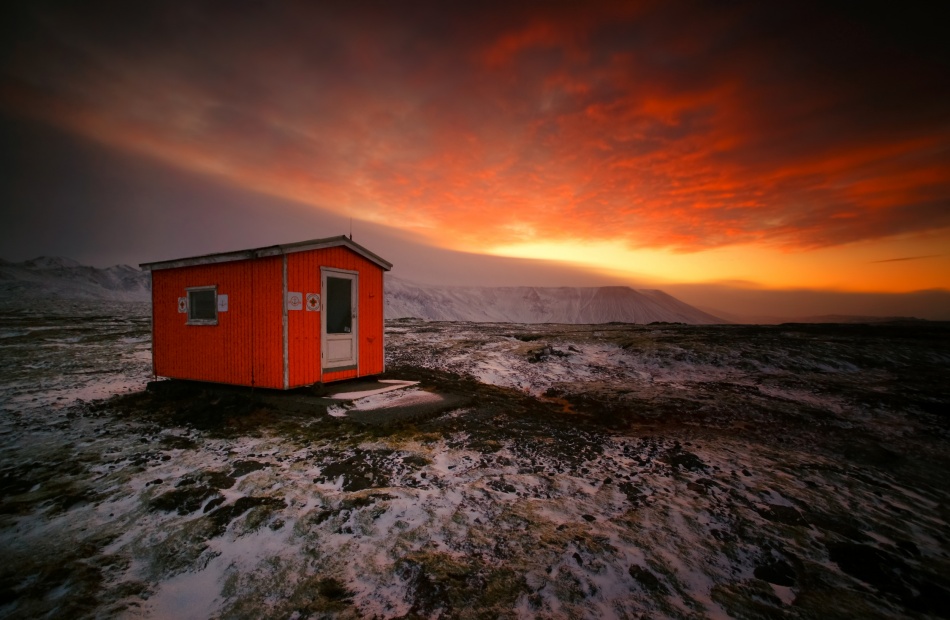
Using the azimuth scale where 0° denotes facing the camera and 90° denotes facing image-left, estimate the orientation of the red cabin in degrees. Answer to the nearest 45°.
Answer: approximately 315°
